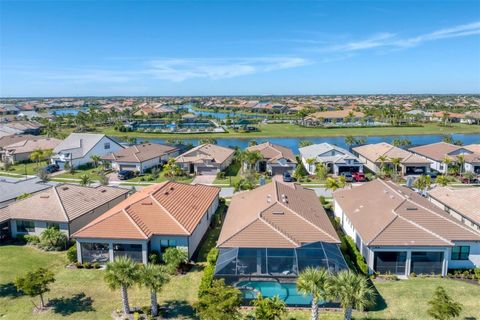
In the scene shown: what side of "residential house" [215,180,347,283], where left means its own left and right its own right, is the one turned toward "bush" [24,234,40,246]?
left

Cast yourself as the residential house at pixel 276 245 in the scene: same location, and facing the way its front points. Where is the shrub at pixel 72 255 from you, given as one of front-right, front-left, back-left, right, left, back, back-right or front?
left

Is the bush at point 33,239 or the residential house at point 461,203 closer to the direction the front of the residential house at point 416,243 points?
the residential house

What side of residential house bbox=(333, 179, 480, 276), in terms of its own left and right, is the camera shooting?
back

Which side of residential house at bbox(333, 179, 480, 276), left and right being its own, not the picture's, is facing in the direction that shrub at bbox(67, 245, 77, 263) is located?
left

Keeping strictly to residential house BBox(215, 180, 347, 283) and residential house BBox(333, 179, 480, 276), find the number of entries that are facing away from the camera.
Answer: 2

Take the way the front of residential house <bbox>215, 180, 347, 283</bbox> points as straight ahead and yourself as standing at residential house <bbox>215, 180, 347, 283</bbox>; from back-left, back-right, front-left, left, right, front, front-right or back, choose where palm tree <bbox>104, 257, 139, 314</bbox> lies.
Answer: back-left

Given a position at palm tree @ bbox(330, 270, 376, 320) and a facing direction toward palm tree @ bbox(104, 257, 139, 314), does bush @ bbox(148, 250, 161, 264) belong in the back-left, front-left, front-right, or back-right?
front-right

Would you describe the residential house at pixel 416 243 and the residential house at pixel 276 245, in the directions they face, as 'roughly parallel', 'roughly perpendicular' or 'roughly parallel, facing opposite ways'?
roughly parallel

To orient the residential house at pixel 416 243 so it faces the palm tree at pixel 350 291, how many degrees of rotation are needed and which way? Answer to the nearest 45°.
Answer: approximately 180°

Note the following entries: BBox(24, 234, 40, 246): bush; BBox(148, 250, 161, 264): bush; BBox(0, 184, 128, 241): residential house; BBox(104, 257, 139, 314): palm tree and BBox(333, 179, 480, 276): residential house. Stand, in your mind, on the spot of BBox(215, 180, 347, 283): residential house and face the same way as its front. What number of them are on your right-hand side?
1

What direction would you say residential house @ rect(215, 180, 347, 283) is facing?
away from the camera

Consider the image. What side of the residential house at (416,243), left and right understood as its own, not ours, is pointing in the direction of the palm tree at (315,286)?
back

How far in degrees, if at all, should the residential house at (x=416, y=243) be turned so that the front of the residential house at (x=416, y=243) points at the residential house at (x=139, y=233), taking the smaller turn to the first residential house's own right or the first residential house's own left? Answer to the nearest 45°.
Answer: approximately 90° to the first residential house's own left

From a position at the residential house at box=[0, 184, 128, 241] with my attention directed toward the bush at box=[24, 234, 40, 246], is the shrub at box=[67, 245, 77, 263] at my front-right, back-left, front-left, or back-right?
front-left
